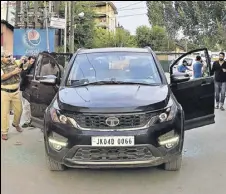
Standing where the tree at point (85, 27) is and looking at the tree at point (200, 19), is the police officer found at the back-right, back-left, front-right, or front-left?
back-right

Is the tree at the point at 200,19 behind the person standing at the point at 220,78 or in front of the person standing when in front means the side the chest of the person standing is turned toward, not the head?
behind

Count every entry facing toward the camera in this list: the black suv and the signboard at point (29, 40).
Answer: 2

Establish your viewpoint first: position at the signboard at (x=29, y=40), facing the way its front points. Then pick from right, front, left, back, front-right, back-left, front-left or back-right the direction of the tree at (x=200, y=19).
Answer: back-left

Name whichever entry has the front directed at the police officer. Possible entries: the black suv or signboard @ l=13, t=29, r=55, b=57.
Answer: the signboard

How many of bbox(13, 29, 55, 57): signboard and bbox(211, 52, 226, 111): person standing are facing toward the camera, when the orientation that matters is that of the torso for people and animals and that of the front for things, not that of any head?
2

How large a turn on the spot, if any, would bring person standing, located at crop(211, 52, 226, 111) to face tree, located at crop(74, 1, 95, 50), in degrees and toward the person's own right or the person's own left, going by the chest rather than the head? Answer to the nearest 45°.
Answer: approximately 135° to the person's own right

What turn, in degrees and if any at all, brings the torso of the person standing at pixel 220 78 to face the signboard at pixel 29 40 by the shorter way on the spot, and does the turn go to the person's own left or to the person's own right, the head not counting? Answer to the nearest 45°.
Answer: approximately 135° to the person's own right
